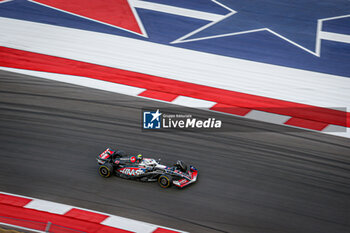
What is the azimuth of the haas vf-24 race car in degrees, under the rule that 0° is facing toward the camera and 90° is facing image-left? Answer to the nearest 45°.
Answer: approximately 315°
